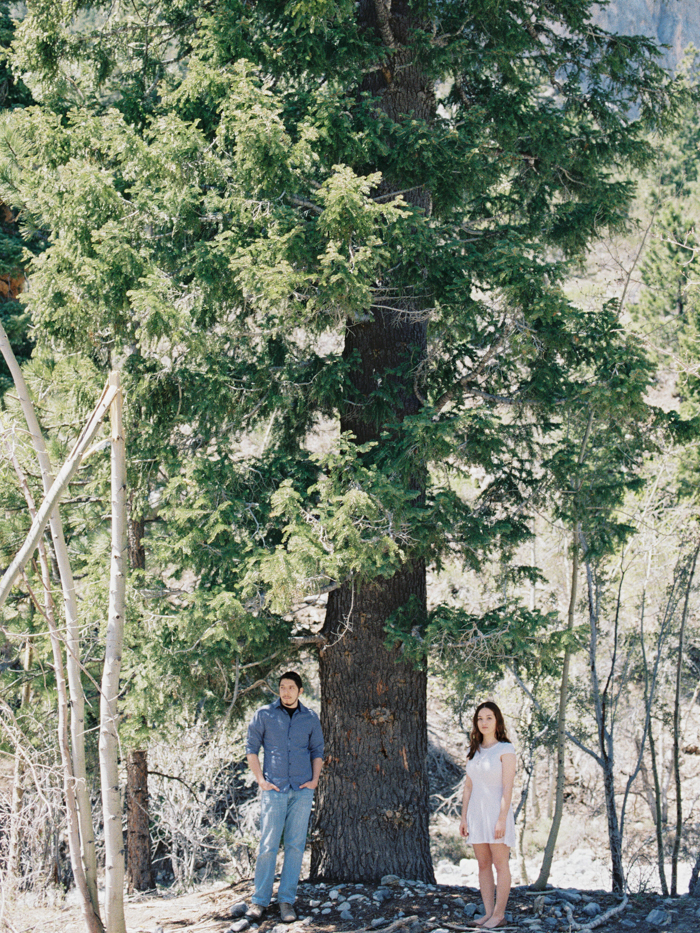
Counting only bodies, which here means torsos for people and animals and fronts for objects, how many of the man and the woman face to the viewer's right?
0

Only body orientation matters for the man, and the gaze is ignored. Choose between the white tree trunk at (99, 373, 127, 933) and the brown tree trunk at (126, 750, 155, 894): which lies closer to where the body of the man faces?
the white tree trunk

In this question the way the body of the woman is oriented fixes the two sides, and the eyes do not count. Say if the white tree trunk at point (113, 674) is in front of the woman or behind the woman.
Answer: in front

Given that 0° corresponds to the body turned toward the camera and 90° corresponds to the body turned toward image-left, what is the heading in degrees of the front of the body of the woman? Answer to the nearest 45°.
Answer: approximately 45°

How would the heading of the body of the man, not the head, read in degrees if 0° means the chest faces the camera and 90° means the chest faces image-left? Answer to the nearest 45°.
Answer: approximately 0°

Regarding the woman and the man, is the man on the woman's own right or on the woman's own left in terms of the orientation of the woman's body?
on the woman's own right

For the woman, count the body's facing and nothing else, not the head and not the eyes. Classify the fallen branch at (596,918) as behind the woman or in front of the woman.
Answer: behind
